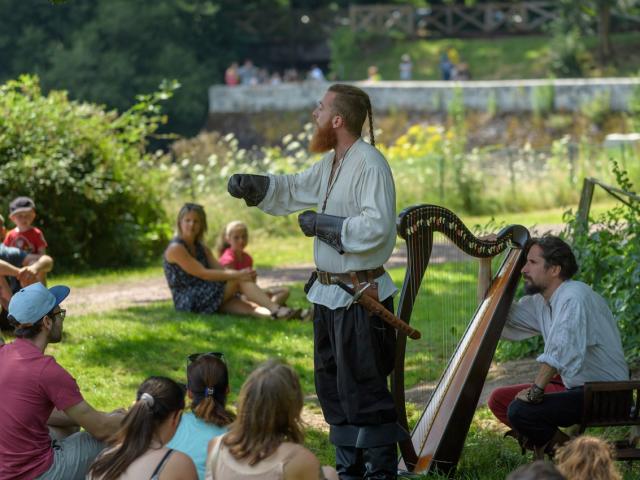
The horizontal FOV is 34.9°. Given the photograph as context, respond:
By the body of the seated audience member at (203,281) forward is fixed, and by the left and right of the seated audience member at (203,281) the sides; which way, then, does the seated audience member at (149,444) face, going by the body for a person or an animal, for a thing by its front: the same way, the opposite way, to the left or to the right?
to the left

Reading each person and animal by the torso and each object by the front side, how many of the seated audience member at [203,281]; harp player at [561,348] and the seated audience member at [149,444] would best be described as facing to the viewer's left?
1

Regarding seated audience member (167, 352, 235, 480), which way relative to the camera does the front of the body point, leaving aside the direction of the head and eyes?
away from the camera

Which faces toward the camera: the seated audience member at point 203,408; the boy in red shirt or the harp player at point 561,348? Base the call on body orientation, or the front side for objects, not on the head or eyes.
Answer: the boy in red shirt

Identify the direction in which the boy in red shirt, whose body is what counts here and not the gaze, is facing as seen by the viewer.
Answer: toward the camera

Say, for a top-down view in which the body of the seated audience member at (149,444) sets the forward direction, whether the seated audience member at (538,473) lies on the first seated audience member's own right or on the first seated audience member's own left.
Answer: on the first seated audience member's own right

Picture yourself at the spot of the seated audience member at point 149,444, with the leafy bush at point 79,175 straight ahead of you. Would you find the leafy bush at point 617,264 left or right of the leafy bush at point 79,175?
right

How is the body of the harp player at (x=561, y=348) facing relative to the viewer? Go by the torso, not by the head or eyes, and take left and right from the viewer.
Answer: facing to the left of the viewer

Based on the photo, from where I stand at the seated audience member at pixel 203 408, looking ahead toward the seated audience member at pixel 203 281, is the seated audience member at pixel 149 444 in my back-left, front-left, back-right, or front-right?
back-left

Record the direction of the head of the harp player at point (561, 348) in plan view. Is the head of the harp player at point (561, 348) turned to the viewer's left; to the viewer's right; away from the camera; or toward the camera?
to the viewer's left

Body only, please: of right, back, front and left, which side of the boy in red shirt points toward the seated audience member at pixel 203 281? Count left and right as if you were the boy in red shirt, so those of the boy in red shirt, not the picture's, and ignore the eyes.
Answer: left

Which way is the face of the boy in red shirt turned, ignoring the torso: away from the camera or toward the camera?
toward the camera

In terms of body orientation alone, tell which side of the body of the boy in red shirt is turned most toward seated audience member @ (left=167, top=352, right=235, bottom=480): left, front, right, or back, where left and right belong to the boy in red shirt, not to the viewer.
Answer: front

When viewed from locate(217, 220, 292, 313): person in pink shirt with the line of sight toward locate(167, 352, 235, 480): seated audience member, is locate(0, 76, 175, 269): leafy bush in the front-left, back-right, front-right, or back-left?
back-right
